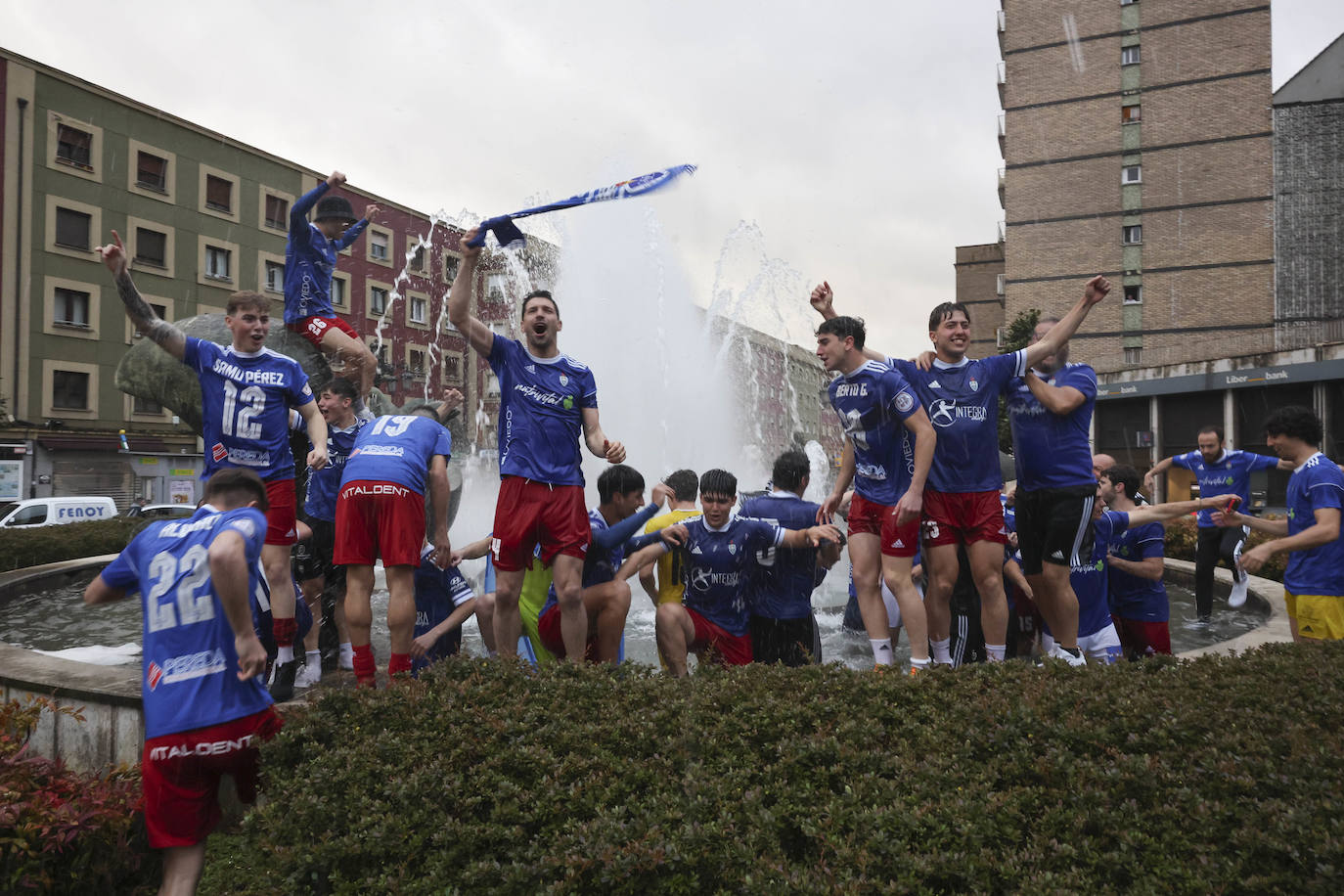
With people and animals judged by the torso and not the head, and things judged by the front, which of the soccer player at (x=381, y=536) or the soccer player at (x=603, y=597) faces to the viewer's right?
the soccer player at (x=603, y=597)

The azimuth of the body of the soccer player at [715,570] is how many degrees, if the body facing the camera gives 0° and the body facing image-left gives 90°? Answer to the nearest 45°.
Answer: approximately 0°

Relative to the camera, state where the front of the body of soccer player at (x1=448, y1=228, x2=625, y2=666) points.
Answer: toward the camera

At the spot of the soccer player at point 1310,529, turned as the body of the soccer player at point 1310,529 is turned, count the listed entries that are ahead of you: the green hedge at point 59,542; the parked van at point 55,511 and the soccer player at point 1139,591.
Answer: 3

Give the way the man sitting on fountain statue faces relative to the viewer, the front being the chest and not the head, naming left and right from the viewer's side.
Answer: facing to the right of the viewer

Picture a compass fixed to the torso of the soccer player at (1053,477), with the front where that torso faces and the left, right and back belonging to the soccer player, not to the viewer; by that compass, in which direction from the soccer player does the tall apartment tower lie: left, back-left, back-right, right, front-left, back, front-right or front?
back-right

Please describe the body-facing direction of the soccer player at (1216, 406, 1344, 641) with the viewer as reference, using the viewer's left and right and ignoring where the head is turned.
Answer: facing to the left of the viewer

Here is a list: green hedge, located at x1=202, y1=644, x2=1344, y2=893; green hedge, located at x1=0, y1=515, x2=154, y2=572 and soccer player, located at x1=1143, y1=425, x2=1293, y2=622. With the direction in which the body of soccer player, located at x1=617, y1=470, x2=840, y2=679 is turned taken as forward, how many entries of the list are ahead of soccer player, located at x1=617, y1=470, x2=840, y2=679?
1

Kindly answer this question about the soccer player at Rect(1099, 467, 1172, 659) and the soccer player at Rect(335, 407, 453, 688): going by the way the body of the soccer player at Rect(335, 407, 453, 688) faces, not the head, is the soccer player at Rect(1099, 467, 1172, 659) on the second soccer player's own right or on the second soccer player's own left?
on the second soccer player's own right

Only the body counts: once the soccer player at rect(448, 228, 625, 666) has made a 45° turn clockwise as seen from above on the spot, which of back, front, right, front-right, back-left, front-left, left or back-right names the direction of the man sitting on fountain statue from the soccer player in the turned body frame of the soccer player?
right

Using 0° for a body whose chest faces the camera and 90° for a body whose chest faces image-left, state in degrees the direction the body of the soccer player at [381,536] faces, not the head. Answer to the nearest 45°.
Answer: approximately 180°

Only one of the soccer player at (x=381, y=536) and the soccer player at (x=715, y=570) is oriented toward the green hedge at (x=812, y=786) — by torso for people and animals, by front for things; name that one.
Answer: the soccer player at (x=715, y=570)

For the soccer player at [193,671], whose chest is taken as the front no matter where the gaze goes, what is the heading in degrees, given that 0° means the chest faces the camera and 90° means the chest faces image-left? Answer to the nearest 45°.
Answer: approximately 225°

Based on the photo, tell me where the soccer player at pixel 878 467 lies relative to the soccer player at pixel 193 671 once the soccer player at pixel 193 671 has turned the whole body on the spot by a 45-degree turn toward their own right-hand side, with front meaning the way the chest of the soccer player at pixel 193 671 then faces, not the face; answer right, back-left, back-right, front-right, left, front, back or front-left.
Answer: front

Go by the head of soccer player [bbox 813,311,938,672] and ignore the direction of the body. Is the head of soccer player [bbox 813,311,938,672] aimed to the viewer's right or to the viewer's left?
to the viewer's left
